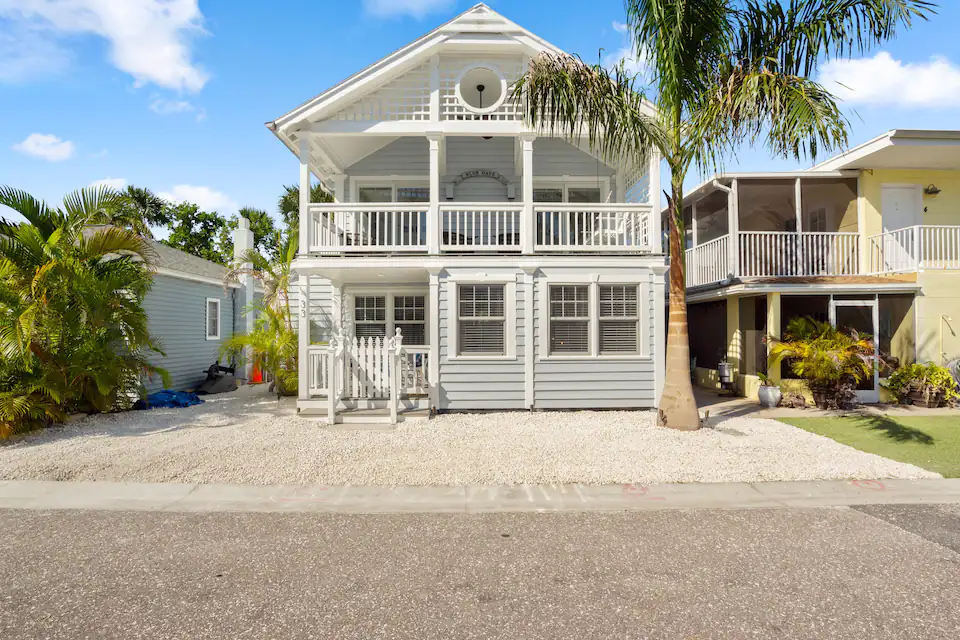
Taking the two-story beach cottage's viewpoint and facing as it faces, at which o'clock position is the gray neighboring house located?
The gray neighboring house is roughly at 4 o'clock from the two-story beach cottage.

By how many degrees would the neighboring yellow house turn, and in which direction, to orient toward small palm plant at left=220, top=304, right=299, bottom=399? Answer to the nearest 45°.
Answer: approximately 45° to its right

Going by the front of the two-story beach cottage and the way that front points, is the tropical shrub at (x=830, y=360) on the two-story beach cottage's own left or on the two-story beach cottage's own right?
on the two-story beach cottage's own left

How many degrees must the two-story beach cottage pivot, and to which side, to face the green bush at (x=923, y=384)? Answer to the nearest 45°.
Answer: approximately 90° to its left

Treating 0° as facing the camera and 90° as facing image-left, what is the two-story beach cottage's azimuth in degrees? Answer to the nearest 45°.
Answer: approximately 0°

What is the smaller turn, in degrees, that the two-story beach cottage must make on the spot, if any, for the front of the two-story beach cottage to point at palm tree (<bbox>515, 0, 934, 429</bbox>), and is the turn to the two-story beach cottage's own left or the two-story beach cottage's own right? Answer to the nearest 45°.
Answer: approximately 45° to the two-story beach cottage's own left

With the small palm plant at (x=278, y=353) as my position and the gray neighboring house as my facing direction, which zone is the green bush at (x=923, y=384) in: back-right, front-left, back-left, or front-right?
back-right

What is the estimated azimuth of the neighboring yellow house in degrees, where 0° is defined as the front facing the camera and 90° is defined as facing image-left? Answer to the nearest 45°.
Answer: approximately 0°

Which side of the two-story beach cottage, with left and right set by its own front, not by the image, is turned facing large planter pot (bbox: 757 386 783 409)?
left

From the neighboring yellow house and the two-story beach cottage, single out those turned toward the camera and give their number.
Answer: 2

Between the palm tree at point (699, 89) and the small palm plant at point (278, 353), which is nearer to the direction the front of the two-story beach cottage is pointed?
the palm tree

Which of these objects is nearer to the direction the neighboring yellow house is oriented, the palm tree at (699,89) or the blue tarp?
the palm tree

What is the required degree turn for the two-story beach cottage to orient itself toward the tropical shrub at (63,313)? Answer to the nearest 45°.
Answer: approximately 90° to its right
